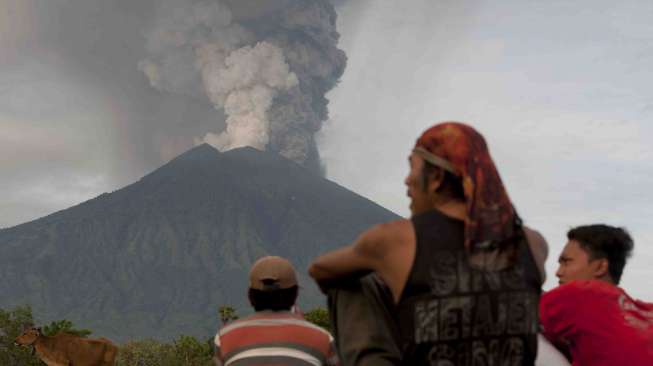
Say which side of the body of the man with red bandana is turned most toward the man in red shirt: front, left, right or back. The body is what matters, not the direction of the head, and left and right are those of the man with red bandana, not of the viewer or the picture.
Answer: right

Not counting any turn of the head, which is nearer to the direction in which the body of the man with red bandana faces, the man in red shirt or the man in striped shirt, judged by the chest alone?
the man in striped shirt

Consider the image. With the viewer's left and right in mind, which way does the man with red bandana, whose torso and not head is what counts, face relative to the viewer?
facing away from the viewer and to the left of the viewer

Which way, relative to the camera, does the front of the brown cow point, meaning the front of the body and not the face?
to the viewer's left

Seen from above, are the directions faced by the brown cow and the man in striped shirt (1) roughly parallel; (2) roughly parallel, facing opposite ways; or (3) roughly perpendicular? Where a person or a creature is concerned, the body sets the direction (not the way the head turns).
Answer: roughly perpendicular

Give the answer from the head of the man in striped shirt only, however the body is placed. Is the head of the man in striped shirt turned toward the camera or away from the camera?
away from the camera

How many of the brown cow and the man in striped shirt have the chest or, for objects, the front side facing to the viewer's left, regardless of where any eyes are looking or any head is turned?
1

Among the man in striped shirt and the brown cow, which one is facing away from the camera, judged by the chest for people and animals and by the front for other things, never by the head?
the man in striped shirt

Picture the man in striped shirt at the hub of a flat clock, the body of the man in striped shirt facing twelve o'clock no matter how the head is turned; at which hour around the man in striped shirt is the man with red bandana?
The man with red bandana is roughly at 5 o'clock from the man in striped shirt.

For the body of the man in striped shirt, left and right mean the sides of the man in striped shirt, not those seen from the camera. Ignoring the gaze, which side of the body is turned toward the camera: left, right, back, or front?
back
